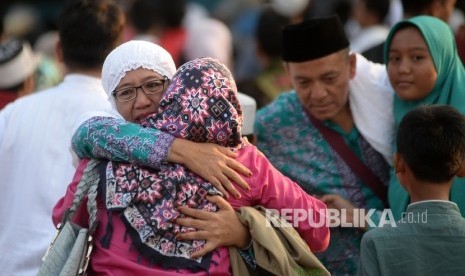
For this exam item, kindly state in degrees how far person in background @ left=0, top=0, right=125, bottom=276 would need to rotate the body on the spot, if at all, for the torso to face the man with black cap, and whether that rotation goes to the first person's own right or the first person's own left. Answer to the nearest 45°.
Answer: approximately 90° to the first person's own right

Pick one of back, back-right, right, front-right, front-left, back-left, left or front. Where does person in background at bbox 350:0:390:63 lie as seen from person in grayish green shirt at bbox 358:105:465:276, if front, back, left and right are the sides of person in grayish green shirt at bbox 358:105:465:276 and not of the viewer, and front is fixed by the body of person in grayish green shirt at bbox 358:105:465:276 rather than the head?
front

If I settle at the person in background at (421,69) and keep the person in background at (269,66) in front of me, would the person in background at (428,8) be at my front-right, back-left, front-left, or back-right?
front-right

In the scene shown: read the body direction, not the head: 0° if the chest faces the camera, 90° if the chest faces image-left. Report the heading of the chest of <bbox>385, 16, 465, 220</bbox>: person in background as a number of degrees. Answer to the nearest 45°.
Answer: approximately 45°

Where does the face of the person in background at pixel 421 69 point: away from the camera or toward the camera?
toward the camera

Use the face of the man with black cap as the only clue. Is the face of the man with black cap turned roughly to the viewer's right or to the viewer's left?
to the viewer's left

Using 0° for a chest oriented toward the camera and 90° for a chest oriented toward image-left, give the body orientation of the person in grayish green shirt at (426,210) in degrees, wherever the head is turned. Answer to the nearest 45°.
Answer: approximately 180°

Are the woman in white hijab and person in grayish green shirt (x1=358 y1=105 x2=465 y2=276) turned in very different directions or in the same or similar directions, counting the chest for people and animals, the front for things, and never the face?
very different directions

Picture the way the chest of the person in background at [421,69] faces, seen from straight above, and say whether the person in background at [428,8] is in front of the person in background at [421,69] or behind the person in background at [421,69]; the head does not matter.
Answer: behind

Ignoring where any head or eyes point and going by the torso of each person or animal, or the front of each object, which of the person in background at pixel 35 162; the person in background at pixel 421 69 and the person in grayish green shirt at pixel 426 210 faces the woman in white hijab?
the person in background at pixel 421 69

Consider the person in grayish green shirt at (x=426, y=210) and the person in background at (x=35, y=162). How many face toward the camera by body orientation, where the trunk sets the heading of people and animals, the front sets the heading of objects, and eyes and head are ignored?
0

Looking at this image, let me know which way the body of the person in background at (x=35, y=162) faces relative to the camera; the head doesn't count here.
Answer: away from the camera

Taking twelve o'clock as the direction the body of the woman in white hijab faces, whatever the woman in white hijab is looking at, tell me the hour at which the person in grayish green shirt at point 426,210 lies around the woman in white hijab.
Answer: The person in grayish green shirt is roughly at 9 o'clock from the woman in white hijab.

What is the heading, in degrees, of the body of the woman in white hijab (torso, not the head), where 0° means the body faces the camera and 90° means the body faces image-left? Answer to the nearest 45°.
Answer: approximately 0°

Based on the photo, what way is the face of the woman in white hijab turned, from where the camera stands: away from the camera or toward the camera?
toward the camera

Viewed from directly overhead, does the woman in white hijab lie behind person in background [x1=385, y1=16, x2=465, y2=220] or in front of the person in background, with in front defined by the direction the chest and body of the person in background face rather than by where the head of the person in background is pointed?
in front

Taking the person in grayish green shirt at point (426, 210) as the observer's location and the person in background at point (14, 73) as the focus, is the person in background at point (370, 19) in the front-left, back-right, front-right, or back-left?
front-right

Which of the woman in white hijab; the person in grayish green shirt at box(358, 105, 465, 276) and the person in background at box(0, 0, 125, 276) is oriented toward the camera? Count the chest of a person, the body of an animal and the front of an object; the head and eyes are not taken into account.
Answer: the woman in white hijab

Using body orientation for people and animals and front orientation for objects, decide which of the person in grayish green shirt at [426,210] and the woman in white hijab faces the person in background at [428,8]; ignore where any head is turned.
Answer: the person in grayish green shirt at [426,210]
